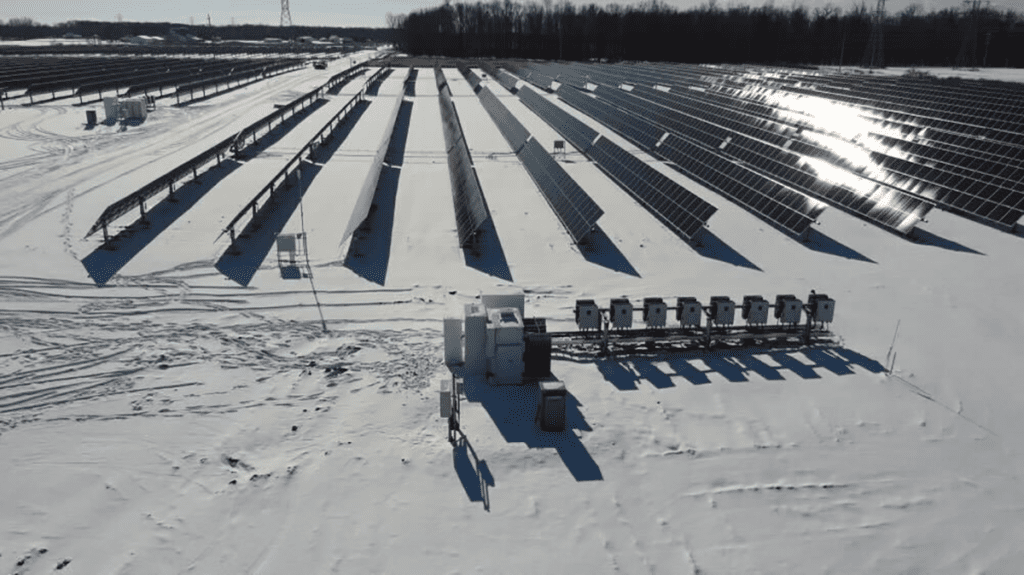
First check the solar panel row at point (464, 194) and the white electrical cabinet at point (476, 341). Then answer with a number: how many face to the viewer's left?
1

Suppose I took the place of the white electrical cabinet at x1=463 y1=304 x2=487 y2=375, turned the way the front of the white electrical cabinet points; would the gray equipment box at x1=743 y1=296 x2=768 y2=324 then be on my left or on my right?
on my left

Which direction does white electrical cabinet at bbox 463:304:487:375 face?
toward the camera

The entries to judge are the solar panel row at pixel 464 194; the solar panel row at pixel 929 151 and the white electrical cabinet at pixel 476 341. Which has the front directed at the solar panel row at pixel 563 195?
the solar panel row at pixel 929 151

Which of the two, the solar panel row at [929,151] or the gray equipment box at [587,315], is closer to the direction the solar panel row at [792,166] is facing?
the gray equipment box

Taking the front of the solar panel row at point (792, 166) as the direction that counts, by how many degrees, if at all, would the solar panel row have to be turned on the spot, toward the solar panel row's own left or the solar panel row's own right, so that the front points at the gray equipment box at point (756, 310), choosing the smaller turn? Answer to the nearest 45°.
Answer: approximately 45° to the solar panel row's own left

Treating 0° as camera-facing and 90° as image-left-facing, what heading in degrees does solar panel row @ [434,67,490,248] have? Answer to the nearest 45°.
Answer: approximately 90°
